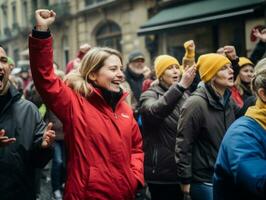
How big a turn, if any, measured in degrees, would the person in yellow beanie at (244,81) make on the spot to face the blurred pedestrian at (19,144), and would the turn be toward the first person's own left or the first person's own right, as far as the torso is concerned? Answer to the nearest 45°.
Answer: approximately 90° to the first person's own right

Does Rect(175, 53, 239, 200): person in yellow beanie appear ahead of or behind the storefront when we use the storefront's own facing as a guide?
ahead

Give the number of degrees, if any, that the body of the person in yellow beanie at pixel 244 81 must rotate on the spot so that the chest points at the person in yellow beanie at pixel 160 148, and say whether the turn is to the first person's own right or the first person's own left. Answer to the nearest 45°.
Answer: approximately 90° to the first person's own right

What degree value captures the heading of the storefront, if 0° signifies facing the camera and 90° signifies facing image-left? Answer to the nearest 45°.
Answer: approximately 45°

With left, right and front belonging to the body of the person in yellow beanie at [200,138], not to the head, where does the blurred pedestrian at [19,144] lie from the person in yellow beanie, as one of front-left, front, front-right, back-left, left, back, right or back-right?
right

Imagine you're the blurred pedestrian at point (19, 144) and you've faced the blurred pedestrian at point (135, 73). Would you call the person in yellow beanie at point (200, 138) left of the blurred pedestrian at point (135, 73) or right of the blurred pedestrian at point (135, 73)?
right

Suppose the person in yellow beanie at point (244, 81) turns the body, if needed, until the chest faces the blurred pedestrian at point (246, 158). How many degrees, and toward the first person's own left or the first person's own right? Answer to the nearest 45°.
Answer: approximately 45° to the first person's own right

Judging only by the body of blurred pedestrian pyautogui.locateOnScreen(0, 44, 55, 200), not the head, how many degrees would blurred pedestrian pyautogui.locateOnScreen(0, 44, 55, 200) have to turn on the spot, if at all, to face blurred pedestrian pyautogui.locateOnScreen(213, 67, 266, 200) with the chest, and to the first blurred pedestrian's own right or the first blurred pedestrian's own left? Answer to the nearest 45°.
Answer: approximately 45° to the first blurred pedestrian's own left

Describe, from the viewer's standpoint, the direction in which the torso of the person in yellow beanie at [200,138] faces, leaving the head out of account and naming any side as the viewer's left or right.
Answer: facing the viewer and to the right of the viewer
